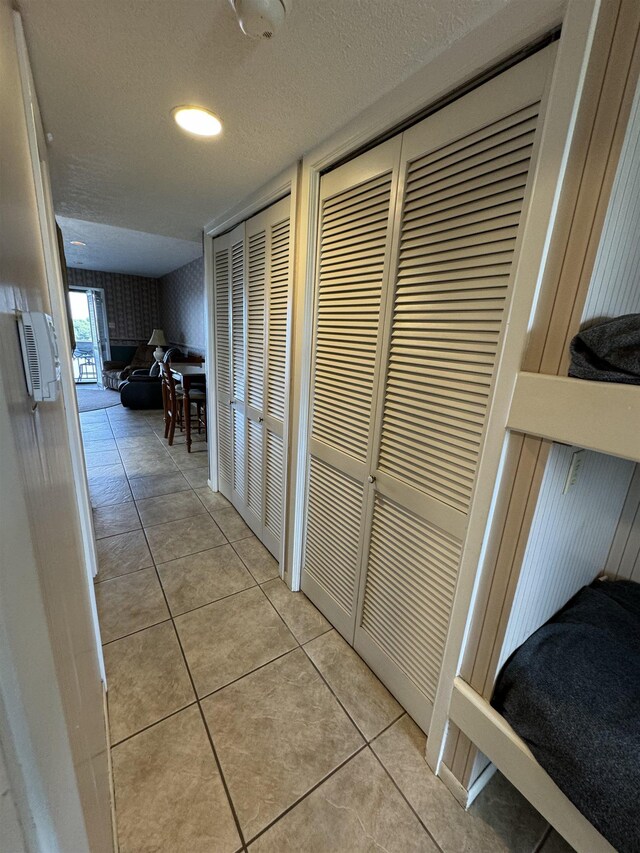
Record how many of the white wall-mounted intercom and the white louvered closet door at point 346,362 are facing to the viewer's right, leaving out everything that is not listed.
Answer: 1

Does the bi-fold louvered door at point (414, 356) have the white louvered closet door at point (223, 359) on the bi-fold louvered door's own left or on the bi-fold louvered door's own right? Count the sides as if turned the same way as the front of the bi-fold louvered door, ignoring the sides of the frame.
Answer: on the bi-fold louvered door's own right

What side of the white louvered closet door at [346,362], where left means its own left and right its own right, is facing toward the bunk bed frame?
left

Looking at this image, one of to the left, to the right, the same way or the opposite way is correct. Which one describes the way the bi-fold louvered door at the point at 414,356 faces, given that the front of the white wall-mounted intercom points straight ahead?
the opposite way

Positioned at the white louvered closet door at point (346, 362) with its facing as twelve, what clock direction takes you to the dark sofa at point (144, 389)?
The dark sofa is roughly at 3 o'clock from the white louvered closet door.

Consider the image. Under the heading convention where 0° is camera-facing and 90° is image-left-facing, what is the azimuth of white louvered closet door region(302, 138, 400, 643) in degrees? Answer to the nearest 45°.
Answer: approximately 45°

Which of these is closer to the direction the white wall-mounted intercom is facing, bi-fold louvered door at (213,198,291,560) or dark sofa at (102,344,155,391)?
the bi-fold louvered door

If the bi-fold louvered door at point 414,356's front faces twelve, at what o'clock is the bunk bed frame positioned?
The bunk bed frame is roughly at 9 o'clock from the bi-fold louvered door.

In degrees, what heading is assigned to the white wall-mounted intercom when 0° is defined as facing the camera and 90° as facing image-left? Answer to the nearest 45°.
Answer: approximately 270°

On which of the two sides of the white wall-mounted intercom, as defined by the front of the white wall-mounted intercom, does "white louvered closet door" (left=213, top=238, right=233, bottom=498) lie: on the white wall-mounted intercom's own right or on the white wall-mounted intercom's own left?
on the white wall-mounted intercom's own left

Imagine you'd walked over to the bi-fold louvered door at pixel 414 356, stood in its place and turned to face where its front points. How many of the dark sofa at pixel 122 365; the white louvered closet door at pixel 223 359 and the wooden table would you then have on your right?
3

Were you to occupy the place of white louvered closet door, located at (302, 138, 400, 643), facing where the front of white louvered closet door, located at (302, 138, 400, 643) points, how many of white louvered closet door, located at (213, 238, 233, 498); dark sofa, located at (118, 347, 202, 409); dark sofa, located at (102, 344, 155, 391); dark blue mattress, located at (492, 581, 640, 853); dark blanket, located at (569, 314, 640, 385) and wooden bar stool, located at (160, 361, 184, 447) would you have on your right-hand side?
4
